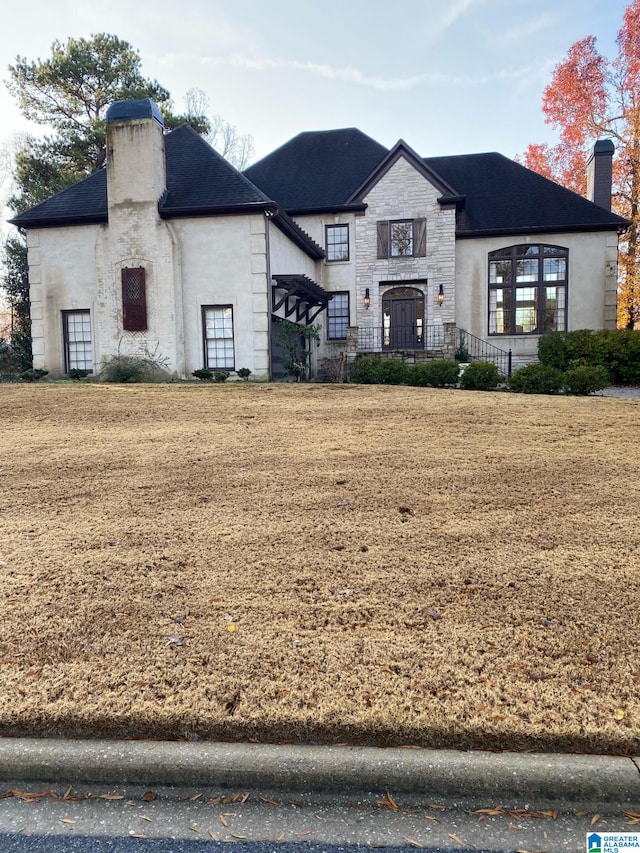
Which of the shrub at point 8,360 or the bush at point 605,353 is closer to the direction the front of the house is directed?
the bush

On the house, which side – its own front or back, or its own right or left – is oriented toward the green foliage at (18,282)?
right

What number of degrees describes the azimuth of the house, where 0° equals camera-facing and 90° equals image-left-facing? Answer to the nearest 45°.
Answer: approximately 0°

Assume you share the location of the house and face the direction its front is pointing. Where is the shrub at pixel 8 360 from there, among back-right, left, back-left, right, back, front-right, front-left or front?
right

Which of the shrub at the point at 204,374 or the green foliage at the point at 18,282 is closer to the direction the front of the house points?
the shrub

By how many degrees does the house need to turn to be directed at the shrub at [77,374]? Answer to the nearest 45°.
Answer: approximately 45° to its right

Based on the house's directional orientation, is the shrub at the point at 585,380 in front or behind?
in front

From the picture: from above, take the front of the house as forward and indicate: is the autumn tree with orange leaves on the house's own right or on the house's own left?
on the house's own left

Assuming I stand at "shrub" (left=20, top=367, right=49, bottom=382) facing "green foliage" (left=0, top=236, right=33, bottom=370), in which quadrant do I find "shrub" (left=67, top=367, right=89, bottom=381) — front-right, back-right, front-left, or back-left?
back-right

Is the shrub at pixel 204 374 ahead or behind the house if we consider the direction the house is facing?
ahead
